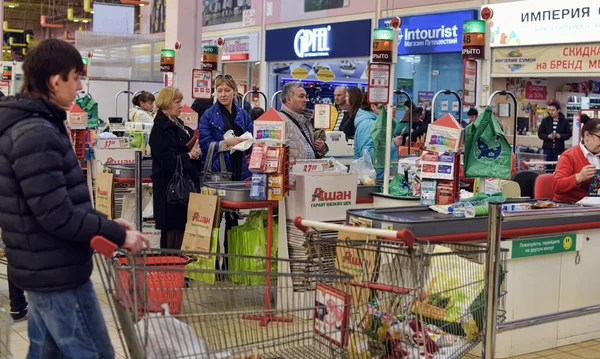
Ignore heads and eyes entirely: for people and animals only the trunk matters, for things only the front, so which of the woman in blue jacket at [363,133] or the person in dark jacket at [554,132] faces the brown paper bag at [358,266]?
the person in dark jacket

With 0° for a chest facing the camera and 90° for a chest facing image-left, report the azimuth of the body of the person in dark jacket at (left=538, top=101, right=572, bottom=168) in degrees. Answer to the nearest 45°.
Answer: approximately 0°

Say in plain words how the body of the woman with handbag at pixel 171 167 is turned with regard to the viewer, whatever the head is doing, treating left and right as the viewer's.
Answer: facing to the right of the viewer

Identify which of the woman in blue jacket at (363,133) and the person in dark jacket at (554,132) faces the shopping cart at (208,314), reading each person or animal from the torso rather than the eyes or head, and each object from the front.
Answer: the person in dark jacket

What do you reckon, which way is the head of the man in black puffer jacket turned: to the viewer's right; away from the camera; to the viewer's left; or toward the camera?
to the viewer's right

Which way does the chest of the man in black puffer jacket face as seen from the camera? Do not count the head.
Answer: to the viewer's right
